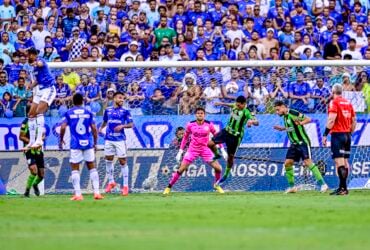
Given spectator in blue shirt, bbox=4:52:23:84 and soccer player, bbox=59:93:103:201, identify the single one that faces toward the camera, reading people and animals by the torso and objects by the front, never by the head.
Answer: the spectator in blue shirt

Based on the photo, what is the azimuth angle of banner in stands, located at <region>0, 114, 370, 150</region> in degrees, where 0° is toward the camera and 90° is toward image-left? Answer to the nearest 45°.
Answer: approximately 0°

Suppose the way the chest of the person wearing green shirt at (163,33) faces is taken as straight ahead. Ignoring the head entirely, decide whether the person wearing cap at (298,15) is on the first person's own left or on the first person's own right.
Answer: on the first person's own left

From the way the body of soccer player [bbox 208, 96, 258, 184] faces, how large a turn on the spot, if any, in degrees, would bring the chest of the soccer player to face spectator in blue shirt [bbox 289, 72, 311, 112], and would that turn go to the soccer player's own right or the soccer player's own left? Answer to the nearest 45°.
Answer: approximately 180°

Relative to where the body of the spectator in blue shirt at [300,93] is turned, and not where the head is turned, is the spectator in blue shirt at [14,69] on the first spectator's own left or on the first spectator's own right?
on the first spectator's own right

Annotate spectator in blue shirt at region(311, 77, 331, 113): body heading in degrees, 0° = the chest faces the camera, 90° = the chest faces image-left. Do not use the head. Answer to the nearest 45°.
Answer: approximately 0°

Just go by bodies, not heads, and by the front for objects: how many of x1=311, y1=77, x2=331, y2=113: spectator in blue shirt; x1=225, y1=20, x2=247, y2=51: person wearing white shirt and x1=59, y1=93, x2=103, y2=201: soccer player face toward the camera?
2

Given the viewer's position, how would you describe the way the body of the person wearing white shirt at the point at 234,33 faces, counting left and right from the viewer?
facing the viewer

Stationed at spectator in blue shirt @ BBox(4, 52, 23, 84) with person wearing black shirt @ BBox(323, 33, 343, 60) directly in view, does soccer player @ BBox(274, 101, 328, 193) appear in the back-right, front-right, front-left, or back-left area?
front-right

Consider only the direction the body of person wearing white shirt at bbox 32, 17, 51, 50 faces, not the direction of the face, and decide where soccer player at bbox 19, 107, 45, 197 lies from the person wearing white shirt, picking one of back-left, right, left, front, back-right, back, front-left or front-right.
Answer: front

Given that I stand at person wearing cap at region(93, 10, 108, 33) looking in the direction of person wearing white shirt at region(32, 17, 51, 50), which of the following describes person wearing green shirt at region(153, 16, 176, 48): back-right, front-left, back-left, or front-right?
back-left

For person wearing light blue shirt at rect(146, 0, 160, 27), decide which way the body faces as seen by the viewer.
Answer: toward the camera

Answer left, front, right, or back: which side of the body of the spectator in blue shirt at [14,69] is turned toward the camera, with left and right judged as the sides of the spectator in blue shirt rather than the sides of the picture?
front
